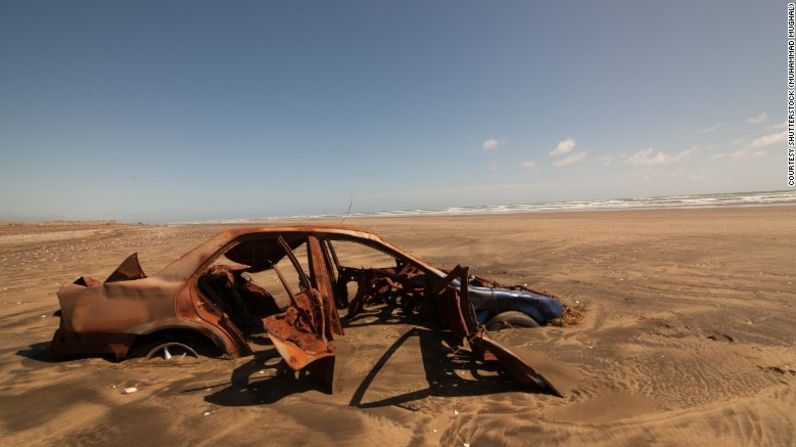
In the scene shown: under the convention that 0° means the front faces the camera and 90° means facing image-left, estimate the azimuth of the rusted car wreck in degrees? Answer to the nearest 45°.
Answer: approximately 270°
